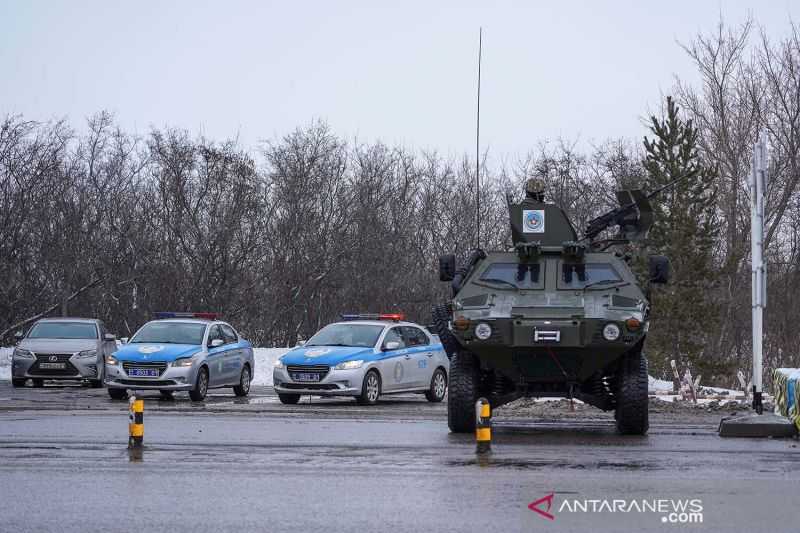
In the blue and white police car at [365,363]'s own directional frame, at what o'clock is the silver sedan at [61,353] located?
The silver sedan is roughly at 3 o'clock from the blue and white police car.

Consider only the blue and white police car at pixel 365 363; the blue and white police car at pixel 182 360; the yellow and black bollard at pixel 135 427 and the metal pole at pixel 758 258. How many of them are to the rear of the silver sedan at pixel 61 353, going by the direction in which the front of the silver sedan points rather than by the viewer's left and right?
0

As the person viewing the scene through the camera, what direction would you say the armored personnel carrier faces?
facing the viewer

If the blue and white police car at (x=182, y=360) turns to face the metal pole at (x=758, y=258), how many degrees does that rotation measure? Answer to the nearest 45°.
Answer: approximately 90° to its left

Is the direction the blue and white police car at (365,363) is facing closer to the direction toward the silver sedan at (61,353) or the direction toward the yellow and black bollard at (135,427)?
the yellow and black bollard

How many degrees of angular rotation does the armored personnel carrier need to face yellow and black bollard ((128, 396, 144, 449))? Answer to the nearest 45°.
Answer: approximately 45° to its right

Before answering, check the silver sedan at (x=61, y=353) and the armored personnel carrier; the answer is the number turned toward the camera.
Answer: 2

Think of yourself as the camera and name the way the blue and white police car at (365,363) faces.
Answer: facing the viewer and to the left of the viewer

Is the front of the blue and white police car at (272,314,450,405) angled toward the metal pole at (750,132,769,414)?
no

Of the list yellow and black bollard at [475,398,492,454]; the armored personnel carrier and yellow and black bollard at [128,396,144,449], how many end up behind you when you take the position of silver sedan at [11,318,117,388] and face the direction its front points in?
0

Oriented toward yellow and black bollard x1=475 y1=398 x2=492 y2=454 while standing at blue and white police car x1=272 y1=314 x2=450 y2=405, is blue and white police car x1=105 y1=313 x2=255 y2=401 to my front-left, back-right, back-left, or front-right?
back-right

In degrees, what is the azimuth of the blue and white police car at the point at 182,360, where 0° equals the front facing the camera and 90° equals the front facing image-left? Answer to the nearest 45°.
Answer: approximately 45°

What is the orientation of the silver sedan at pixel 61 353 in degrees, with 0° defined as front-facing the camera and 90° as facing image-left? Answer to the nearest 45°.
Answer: approximately 0°

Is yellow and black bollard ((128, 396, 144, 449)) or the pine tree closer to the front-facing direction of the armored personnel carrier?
the yellow and black bollard

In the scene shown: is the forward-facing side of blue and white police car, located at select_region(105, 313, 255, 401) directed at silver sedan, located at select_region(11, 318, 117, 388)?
no

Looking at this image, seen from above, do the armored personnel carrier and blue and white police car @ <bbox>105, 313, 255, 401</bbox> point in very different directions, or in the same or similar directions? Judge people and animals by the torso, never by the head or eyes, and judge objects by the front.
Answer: same or similar directions

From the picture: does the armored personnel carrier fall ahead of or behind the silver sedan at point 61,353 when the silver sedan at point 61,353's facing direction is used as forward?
ahead

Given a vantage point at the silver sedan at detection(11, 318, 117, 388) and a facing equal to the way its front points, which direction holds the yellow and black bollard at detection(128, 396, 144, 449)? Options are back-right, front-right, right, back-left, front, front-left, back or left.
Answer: front
